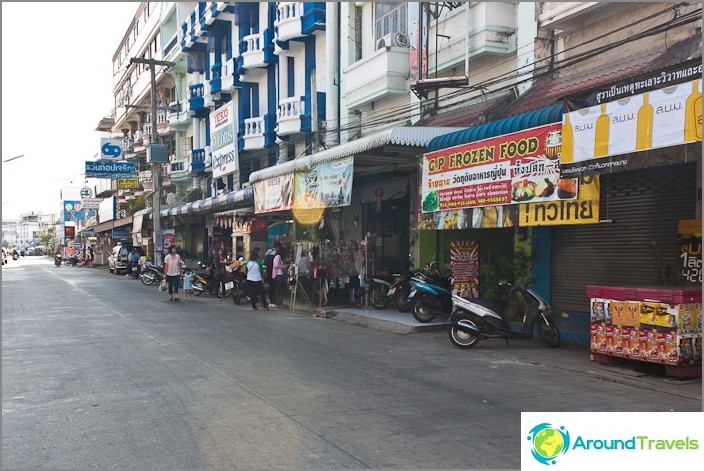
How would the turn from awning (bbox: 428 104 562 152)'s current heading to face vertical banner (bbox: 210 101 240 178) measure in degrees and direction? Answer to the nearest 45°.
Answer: approximately 90° to its right

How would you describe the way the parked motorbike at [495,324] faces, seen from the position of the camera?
facing to the right of the viewer

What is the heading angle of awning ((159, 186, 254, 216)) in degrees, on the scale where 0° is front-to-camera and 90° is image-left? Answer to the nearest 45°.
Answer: approximately 45°

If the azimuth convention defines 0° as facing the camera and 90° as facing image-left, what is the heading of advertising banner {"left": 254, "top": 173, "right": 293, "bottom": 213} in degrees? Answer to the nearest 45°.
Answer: approximately 45°

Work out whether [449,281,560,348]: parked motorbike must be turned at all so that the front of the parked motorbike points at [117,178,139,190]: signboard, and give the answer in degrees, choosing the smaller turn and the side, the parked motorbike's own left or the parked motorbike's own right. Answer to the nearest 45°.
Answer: approximately 135° to the parked motorbike's own left

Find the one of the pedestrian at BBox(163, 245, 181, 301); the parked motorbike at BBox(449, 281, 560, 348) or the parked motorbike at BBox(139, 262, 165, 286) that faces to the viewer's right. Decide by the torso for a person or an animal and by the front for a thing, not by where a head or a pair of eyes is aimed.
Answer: the parked motorbike at BBox(449, 281, 560, 348)

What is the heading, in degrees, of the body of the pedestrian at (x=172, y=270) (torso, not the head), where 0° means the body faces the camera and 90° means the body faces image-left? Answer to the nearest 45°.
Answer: approximately 0°
